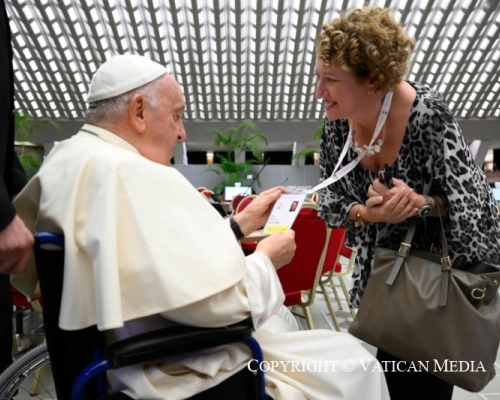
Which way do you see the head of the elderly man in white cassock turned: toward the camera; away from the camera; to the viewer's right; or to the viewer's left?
to the viewer's right

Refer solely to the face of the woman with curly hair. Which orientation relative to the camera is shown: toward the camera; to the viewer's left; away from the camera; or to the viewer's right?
to the viewer's left

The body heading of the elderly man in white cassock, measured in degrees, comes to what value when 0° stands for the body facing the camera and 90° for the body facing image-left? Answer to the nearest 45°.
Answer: approximately 270°

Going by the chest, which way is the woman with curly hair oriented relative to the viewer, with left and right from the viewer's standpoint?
facing the viewer and to the left of the viewer

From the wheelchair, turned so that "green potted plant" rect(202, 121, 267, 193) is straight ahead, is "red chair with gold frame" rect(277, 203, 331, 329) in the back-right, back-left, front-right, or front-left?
front-right

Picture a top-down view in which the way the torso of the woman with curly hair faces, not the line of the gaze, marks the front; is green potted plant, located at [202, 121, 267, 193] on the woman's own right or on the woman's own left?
on the woman's own right

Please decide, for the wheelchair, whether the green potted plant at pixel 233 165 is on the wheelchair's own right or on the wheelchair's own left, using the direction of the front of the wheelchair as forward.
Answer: on the wheelchair's own left

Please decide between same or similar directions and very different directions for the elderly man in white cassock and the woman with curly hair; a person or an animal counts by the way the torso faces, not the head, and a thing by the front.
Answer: very different directions

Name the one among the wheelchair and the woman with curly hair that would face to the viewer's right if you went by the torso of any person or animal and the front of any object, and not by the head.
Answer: the wheelchair

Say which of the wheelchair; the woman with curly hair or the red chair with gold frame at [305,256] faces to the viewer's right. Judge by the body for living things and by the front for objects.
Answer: the wheelchair

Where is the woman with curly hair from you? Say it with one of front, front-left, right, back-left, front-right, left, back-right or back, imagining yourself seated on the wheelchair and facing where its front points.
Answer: front
